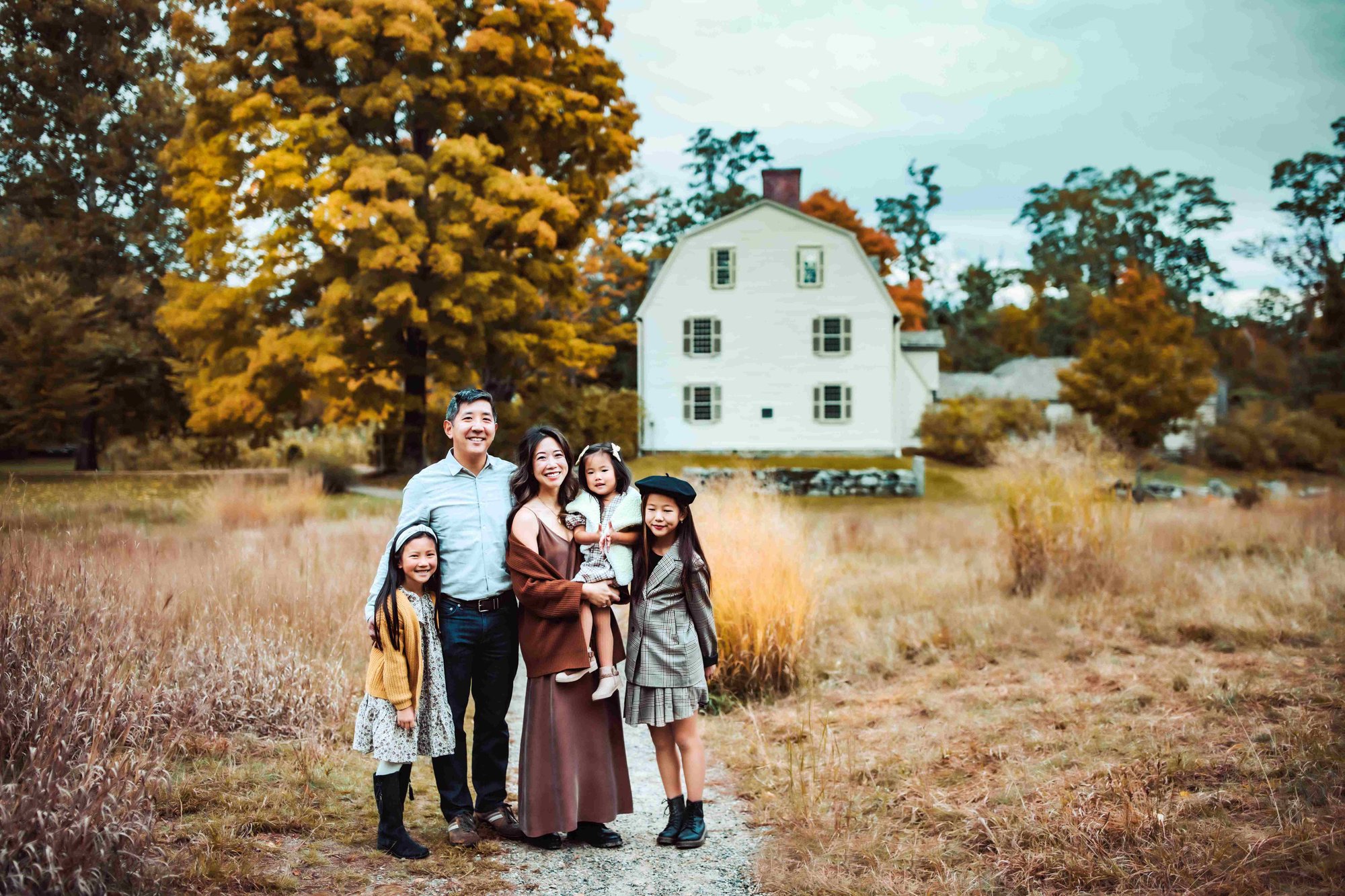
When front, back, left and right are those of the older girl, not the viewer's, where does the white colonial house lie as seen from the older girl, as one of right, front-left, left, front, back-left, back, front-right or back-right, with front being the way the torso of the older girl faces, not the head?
back-right

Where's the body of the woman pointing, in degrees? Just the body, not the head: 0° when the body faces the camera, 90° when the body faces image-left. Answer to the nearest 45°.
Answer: approximately 315°

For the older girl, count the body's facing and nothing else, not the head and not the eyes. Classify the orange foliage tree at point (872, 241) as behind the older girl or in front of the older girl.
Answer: behind

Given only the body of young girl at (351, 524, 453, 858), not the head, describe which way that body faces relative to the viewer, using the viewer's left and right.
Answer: facing the viewer and to the right of the viewer

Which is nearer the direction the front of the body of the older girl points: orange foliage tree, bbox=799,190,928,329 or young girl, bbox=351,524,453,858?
the young girl

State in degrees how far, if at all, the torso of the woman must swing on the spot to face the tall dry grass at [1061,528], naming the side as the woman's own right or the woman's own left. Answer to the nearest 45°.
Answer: approximately 90° to the woman's own left

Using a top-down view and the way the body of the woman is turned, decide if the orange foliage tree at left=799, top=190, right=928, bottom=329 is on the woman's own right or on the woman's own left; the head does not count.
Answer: on the woman's own left
